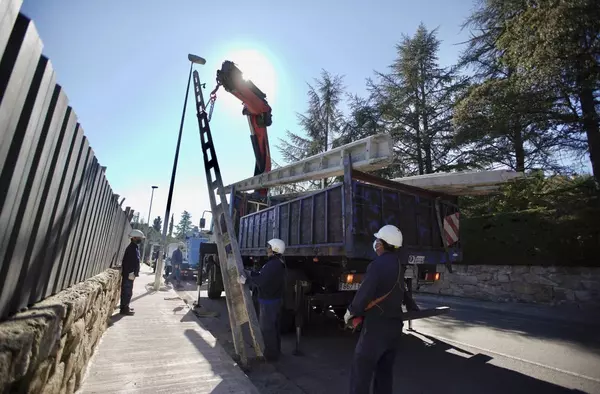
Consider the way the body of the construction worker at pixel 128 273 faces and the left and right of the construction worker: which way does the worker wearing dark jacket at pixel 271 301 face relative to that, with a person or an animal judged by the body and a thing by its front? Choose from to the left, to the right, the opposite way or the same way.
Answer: the opposite way

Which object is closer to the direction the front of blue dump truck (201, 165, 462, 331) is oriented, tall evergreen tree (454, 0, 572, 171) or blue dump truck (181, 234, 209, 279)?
the blue dump truck

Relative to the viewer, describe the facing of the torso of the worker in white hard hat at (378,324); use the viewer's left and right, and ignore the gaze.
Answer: facing away from the viewer and to the left of the viewer

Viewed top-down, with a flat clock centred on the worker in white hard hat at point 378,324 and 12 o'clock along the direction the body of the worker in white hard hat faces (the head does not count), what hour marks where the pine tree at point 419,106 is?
The pine tree is roughly at 2 o'clock from the worker in white hard hat.

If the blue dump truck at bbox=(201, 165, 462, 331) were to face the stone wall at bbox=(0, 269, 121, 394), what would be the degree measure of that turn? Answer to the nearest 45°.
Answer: approximately 90° to its left

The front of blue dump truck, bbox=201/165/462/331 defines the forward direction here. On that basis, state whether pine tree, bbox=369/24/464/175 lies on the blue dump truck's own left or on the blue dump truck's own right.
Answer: on the blue dump truck's own right

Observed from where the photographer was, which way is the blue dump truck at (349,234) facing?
facing away from the viewer and to the left of the viewer

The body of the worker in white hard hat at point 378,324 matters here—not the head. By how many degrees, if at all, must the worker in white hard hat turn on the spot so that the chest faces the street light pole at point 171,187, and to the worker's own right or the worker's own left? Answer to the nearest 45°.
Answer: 0° — they already face it

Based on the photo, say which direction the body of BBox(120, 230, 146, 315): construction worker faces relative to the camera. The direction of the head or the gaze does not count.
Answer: to the viewer's right

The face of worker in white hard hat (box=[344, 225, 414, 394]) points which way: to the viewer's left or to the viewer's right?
to the viewer's left
